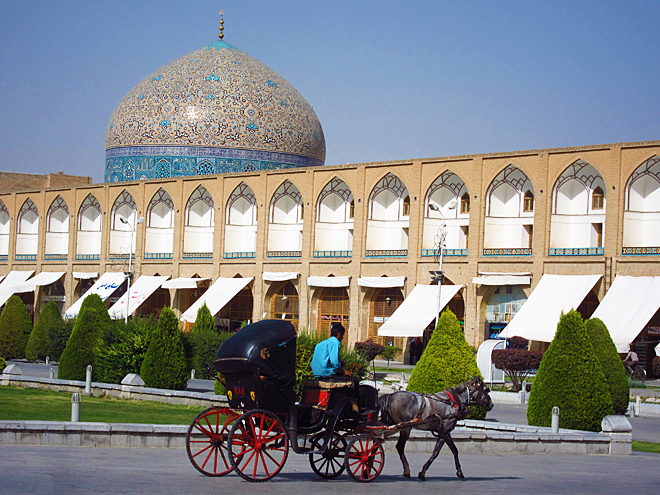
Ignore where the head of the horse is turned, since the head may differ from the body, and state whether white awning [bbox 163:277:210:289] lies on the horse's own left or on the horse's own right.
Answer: on the horse's own left

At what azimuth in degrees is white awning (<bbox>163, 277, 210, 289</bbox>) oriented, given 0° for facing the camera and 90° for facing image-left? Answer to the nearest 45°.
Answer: approximately 45°

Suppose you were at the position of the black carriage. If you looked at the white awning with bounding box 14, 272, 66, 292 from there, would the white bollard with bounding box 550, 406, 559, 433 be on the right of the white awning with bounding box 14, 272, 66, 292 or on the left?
right

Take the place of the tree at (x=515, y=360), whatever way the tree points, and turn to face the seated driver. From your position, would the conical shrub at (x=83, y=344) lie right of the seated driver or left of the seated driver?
right

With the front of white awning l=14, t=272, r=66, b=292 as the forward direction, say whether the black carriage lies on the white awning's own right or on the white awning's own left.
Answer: on the white awning's own left

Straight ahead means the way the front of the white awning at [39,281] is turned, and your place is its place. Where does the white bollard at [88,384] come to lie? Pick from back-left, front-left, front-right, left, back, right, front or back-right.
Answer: front-left

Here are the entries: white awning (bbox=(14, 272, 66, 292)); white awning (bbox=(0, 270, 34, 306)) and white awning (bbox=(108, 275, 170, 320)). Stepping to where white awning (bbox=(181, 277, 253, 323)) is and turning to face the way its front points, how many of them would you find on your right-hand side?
3

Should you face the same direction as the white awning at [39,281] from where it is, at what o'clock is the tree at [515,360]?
The tree is roughly at 10 o'clock from the white awning.

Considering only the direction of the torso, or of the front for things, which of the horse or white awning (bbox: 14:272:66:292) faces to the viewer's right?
the horse

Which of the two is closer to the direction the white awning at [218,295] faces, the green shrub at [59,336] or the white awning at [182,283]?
the green shrub

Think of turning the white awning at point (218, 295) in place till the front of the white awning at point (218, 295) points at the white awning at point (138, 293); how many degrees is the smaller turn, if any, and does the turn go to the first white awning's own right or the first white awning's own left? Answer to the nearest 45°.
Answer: approximately 90° to the first white awning's own right

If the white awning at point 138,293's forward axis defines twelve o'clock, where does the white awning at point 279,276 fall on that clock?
the white awning at point 279,276 is roughly at 9 o'clock from the white awning at point 138,293.

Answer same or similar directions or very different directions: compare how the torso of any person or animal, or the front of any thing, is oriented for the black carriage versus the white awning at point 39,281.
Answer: very different directions

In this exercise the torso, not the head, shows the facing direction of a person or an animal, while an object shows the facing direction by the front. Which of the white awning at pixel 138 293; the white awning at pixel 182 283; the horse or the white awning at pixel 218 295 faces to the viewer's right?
the horse

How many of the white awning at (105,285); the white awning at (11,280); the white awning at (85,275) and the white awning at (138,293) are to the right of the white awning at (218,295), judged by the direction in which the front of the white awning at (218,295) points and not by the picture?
4
